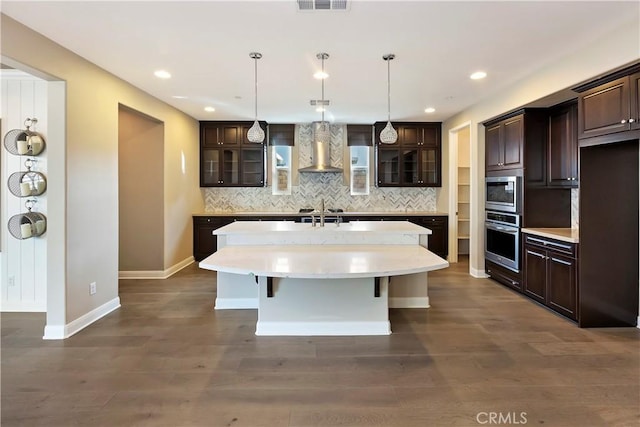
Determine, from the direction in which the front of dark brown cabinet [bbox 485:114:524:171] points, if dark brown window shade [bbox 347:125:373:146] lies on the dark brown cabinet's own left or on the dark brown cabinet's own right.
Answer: on the dark brown cabinet's own right

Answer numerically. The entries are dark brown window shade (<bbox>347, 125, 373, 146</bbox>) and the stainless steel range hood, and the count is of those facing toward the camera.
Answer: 2

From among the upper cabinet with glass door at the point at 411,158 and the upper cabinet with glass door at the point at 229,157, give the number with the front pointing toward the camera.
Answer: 2

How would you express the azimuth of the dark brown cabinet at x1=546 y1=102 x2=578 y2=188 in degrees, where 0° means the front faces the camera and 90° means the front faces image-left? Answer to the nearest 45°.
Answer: approximately 45°

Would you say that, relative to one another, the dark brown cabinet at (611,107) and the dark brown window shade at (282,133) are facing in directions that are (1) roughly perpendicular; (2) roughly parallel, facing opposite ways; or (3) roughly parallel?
roughly perpendicular

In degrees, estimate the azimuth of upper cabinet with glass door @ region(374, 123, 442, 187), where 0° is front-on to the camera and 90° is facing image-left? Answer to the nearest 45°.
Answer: approximately 0°

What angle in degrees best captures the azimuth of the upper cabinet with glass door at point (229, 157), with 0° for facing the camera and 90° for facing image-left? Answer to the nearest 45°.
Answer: approximately 0°

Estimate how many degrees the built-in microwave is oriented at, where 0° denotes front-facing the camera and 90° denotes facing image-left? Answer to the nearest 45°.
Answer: approximately 45°

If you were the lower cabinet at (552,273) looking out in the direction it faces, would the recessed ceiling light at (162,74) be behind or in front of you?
in front
